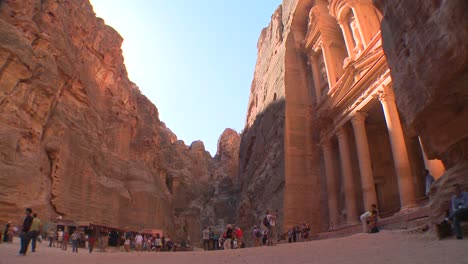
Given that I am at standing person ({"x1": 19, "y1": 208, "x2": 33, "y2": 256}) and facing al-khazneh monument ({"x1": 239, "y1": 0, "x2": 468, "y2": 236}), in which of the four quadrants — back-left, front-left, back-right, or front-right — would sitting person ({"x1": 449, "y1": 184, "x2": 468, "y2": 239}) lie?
front-right

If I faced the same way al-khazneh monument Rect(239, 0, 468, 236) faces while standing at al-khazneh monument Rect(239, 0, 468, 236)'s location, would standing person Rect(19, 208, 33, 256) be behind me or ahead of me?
ahead

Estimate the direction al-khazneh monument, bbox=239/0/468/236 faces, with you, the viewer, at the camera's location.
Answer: facing the viewer and to the left of the viewer
